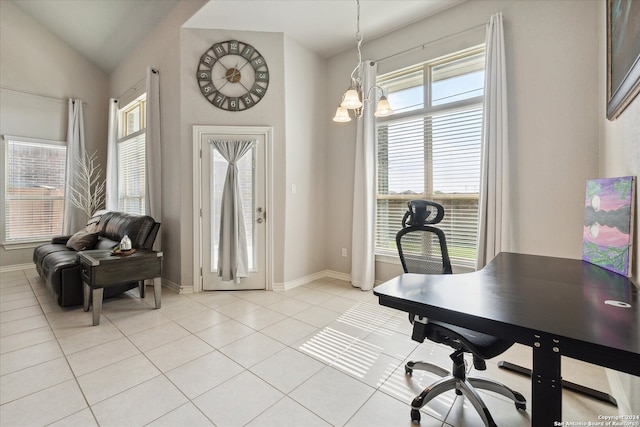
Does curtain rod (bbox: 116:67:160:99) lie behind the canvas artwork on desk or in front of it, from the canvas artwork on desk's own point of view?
in front

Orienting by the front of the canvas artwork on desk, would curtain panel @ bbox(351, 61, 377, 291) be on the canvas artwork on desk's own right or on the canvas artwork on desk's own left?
on the canvas artwork on desk's own right

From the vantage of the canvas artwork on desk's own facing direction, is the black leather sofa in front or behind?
in front

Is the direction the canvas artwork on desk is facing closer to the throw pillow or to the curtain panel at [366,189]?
the throw pillow

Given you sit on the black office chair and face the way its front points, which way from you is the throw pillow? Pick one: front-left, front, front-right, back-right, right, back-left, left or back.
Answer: back-right

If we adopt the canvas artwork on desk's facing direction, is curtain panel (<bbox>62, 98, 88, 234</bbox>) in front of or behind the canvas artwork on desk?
in front

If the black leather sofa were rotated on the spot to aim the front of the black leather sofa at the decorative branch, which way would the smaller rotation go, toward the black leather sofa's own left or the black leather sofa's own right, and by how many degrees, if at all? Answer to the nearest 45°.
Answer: approximately 135° to the black leather sofa's own right

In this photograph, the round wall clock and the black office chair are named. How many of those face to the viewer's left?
0

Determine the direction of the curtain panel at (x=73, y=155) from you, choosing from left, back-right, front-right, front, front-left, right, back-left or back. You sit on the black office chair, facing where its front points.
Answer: back-right

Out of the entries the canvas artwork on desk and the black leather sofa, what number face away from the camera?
0

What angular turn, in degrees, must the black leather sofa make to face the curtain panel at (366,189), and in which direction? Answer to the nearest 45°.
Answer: approximately 90° to its left
